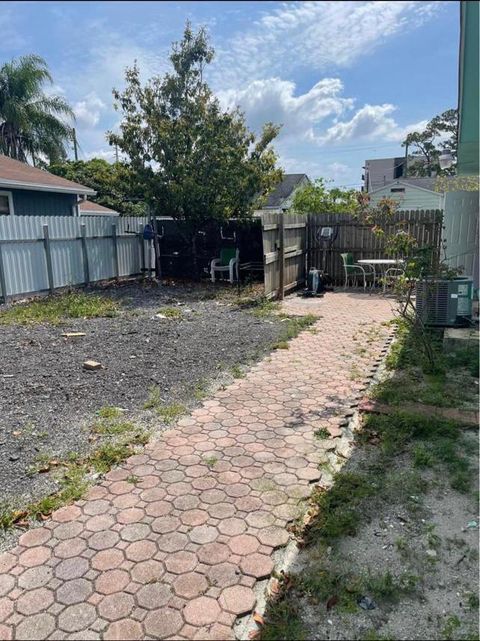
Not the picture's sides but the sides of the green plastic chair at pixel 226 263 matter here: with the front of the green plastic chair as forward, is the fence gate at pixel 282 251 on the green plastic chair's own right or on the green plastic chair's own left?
on the green plastic chair's own left

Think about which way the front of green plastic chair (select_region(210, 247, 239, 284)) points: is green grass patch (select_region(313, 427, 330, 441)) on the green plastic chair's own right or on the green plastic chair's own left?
on the green plastic chair's own left

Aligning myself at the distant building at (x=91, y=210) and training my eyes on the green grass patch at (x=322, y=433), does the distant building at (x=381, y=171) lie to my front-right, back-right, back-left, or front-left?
back-left

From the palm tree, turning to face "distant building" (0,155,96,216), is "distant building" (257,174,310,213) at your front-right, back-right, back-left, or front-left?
back-left

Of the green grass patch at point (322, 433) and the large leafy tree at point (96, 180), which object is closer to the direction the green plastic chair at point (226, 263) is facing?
the green grass patch

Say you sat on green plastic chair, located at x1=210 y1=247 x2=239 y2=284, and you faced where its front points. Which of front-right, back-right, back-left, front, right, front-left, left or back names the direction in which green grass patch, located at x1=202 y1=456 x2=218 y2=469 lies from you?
front-left

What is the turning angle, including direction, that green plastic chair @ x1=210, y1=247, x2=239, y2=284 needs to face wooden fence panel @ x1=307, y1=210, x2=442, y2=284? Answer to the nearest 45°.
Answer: approximately 135° to its left

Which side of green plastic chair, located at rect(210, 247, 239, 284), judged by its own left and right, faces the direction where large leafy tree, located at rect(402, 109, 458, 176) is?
back

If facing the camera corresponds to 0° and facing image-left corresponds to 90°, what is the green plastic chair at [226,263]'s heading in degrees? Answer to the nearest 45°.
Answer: approximately 45°

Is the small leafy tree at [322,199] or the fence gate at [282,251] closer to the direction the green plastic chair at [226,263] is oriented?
the fence gate

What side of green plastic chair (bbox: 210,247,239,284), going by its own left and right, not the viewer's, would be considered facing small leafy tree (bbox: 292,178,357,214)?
back

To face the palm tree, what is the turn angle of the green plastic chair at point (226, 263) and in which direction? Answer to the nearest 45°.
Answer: approximately 90° to its right

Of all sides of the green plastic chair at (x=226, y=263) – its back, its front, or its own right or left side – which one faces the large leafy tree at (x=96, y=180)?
right
